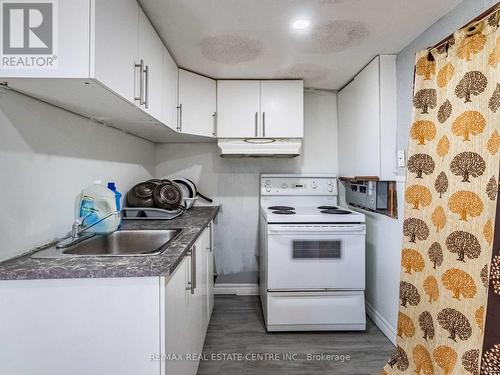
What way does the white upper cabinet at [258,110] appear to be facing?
toward the camera

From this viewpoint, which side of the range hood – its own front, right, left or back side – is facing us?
front

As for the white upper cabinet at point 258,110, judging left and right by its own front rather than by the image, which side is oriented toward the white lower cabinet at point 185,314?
front

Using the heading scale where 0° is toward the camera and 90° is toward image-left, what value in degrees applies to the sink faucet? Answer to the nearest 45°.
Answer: approximately 270°

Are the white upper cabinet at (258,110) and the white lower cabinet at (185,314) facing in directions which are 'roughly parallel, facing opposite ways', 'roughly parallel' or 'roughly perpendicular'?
roughly perpendicular

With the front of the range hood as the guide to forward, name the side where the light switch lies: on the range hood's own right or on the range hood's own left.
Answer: on the range hood's own left

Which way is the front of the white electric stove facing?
toward the camera

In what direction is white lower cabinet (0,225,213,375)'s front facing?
to the viewer's right

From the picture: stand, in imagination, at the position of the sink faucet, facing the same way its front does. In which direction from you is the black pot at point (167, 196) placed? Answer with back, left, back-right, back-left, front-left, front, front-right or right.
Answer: front-left

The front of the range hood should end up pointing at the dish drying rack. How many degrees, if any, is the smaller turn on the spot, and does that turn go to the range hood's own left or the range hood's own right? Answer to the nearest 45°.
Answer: approximately 45° to the range hood's own right

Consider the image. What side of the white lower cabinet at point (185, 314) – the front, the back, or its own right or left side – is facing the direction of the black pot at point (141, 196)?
left
